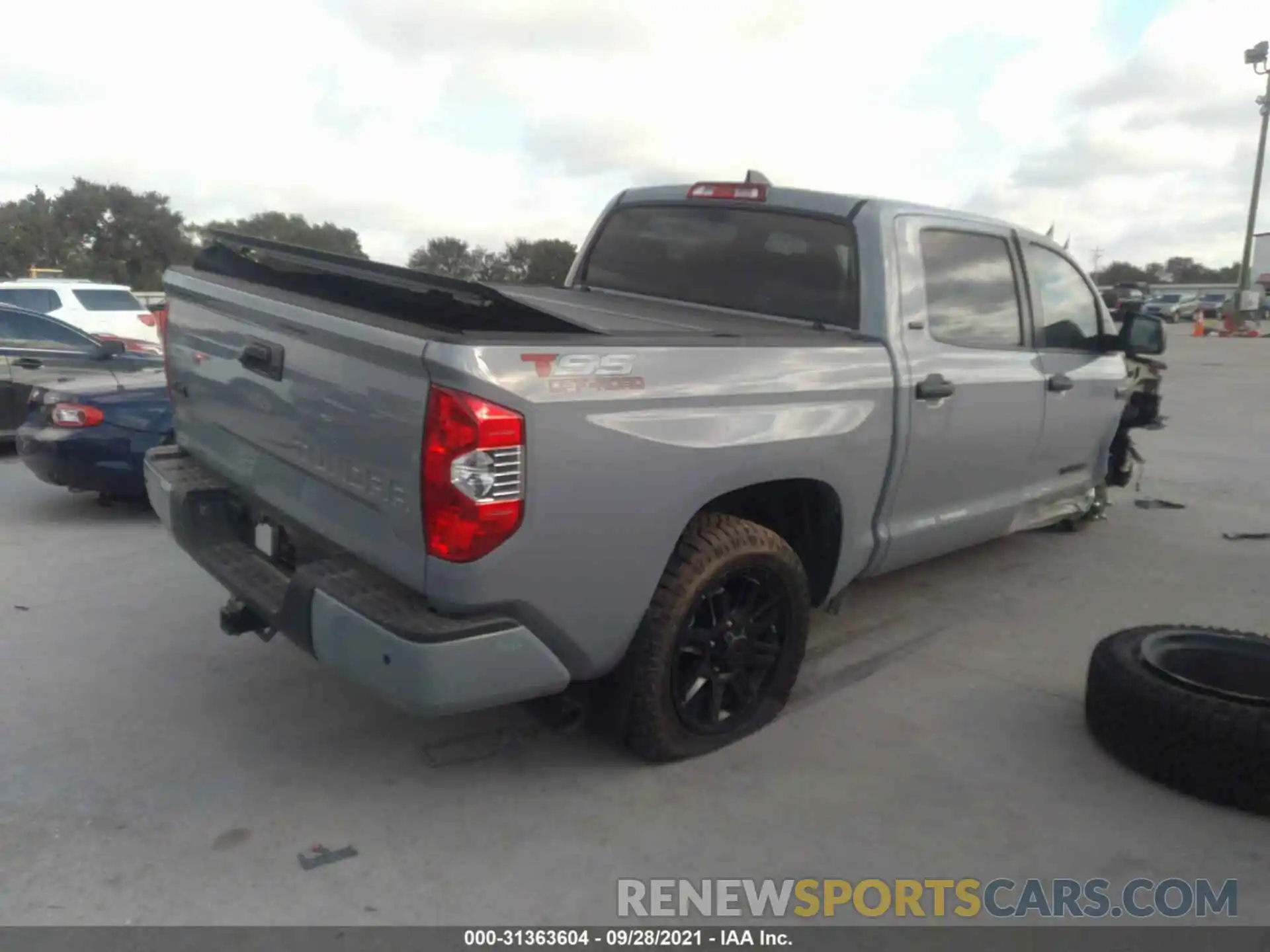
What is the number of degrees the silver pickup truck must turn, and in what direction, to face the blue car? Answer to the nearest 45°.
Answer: approximately 90° to its left

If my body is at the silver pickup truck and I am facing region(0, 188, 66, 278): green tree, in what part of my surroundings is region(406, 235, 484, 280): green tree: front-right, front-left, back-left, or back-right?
front-right

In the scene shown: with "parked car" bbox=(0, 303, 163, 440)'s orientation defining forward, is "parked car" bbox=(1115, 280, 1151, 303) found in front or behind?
in front

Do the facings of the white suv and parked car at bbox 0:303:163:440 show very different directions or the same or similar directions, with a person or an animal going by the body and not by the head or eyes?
very different directions

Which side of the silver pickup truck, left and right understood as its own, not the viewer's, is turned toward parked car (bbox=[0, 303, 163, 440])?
left

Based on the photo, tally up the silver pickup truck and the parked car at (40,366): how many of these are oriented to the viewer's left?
0

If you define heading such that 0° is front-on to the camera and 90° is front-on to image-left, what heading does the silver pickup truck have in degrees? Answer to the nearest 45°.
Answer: approximately 225°

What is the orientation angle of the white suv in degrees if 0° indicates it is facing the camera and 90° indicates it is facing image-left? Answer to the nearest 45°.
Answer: approximately 90°

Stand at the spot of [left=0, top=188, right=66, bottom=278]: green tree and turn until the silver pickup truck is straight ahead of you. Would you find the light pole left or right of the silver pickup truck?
left

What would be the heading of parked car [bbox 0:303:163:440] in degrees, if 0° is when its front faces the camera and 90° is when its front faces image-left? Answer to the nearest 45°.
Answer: approximately 270°
